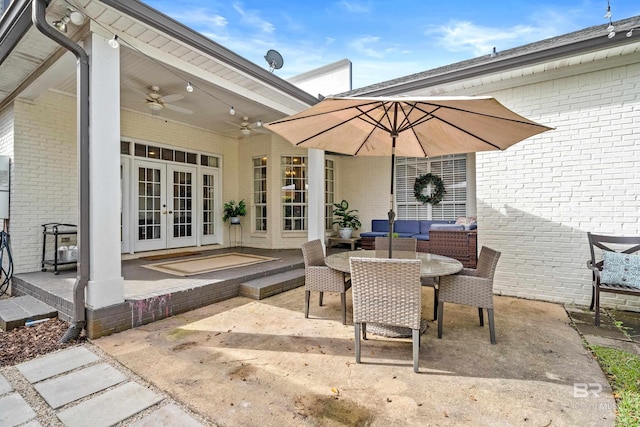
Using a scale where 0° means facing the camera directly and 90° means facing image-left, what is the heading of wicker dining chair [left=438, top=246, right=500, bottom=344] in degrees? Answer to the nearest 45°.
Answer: approximately 90°

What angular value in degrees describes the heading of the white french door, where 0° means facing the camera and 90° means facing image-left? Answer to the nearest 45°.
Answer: approximately 315°

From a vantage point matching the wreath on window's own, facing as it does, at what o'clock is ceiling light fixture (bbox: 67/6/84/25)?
The ceiling light fixture is roughly at 1 o'clock from the wreath on window.

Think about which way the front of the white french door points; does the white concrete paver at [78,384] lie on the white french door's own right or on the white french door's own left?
on the white french door's own right

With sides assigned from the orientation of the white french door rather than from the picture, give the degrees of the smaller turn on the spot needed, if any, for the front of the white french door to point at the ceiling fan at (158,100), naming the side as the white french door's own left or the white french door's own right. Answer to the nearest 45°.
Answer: approximately 45° to the white french door's own right

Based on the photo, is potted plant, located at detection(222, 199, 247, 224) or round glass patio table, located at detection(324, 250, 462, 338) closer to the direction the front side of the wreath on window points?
the round glass patio table

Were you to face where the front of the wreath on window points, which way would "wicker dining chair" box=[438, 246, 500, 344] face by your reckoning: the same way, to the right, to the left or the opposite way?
to the right

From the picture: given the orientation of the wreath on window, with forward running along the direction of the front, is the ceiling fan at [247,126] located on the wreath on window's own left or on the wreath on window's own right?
on the wreath on window's own right
